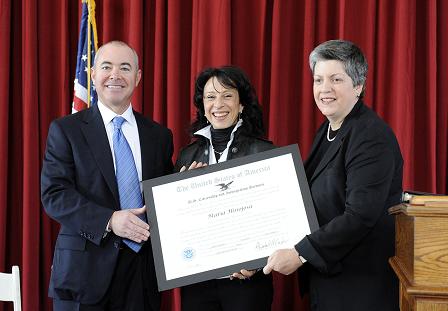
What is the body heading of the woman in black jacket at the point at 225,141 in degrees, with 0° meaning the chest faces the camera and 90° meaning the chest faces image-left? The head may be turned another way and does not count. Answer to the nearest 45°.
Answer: approximately 0°

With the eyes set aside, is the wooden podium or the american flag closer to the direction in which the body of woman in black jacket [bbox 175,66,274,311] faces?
the wooden podium

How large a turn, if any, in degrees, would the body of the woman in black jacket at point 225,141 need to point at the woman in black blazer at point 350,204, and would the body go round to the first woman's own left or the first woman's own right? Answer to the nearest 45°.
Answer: approximately 45° to the first woman's own left

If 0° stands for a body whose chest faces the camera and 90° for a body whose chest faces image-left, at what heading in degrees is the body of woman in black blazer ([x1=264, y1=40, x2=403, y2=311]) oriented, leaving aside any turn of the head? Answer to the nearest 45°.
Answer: approximately 45°

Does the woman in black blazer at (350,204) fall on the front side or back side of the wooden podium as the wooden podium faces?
on the back side

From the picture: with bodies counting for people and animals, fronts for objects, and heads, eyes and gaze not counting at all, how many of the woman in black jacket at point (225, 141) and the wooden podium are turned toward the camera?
2

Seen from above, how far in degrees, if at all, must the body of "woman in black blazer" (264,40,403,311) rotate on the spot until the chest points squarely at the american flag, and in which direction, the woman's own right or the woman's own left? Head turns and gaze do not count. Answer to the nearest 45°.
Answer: approximately 90° to the woman's own right

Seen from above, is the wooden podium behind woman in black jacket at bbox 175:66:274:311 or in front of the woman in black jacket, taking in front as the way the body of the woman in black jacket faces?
in front
